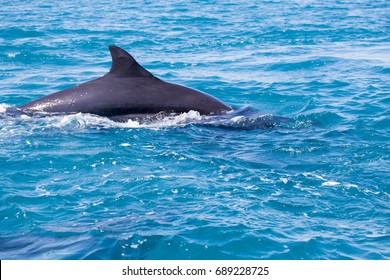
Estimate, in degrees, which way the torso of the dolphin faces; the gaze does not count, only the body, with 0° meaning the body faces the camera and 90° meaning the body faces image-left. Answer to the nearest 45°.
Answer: approximately 270°
